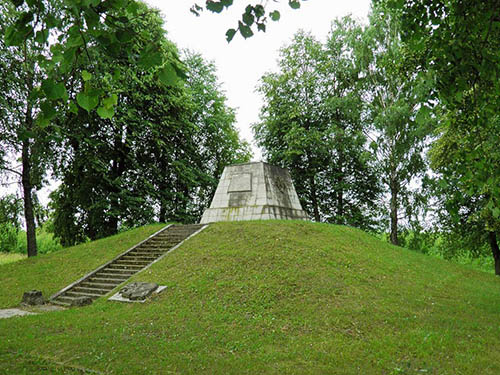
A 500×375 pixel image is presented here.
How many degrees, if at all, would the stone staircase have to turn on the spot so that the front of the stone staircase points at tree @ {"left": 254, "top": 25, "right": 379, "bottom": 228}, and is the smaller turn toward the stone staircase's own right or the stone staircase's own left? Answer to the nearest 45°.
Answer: approximately 180°

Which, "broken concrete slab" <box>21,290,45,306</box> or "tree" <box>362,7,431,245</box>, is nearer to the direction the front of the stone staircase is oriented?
the broken concrete slab

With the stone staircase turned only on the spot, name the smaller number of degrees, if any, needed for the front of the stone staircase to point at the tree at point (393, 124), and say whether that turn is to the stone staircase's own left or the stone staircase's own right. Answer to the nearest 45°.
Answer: approximately 135° to the stone staircase's own left

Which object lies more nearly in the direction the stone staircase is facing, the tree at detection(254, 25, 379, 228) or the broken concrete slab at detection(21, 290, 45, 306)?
the broken concrete slab

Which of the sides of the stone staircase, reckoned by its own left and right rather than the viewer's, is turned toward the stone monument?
back

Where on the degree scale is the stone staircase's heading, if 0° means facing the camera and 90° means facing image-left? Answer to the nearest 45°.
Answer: approximately 45°
